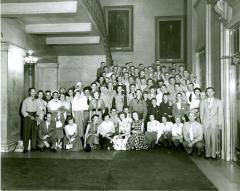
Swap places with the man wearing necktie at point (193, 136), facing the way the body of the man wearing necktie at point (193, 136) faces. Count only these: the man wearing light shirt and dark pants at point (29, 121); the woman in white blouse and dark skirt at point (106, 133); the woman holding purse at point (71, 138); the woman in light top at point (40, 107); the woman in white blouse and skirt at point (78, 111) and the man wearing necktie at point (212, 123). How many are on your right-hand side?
5

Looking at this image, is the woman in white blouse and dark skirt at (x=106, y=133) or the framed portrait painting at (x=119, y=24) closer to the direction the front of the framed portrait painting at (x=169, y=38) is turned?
the woman in white blouse and dark skirt

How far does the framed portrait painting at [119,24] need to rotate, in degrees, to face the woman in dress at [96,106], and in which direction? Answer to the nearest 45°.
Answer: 0° — it already faces them

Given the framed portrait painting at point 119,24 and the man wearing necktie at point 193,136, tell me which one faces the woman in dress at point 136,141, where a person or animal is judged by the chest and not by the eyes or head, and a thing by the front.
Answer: the framed portrait painting

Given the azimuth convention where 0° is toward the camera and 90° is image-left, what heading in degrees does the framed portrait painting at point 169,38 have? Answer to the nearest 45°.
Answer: approximately 0°

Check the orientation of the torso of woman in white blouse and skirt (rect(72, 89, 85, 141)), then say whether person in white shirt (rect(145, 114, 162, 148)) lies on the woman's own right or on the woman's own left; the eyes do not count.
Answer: on the woman's own left

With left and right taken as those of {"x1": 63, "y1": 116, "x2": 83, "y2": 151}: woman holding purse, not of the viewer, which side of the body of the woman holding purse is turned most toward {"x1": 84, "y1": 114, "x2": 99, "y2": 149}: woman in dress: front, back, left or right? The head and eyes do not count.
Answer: left

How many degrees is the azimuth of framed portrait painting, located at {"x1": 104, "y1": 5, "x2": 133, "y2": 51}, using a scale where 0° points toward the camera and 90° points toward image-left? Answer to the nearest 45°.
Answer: approximately 0°

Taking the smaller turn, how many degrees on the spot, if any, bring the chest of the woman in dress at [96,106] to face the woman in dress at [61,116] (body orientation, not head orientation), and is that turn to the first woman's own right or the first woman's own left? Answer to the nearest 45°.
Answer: approximately 90° to the first woman's own right
